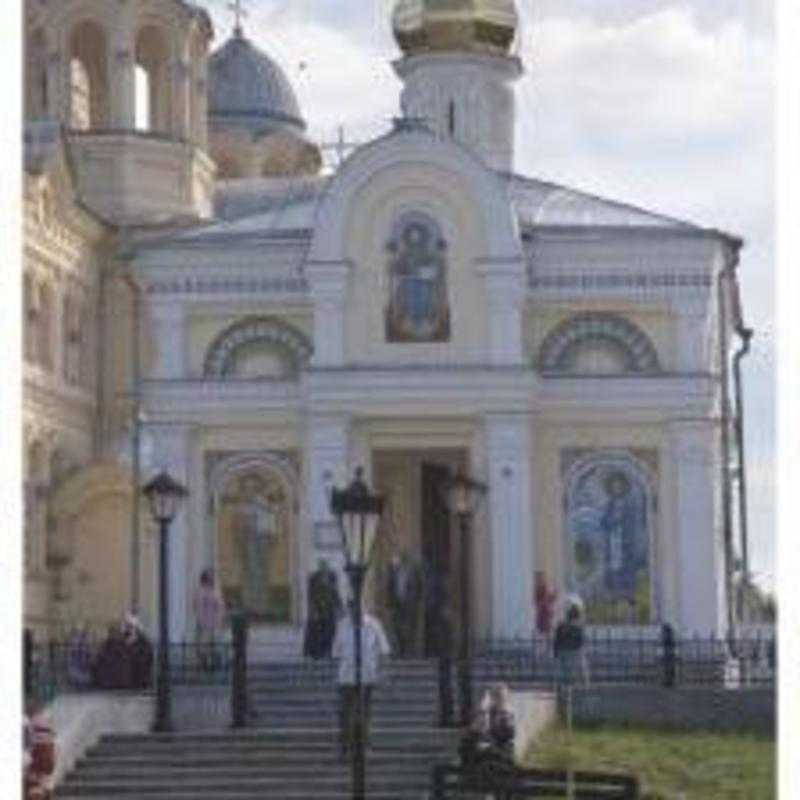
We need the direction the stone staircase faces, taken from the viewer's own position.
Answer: facing the viewer

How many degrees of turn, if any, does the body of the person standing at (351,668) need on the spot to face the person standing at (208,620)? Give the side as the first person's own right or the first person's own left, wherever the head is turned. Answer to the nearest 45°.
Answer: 0° — they already face them

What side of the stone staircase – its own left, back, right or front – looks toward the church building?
back

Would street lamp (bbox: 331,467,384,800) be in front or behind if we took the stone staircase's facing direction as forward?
in front

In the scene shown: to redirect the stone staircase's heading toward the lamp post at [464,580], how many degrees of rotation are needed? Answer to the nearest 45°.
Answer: approximately 135° to its left

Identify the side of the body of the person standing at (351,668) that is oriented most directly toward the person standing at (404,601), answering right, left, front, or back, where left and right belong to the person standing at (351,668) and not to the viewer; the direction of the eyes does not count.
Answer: front

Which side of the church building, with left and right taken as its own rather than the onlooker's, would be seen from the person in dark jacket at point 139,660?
front

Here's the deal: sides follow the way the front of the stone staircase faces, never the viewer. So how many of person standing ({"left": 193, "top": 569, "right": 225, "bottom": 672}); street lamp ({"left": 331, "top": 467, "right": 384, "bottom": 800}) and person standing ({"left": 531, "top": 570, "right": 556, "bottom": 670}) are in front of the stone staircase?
1

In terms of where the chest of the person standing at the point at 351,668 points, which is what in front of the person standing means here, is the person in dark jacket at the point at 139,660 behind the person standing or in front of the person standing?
in front

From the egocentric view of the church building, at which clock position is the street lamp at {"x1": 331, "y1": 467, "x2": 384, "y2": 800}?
The street lamp is roughly at 12 o'clock from the church building.

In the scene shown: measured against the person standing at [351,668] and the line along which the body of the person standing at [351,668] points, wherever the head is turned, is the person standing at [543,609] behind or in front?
in front

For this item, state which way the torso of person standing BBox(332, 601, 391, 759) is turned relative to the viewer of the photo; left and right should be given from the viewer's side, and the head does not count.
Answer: facing away from the viewer

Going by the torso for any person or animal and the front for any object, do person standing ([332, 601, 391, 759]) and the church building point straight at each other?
yes

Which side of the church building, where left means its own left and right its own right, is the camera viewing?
front

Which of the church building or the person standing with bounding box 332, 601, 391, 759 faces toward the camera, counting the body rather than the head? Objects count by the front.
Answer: the church building

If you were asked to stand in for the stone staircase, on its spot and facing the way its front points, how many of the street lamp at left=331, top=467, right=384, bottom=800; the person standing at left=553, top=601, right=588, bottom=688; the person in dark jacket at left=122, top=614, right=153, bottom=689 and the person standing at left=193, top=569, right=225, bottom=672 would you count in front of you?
1
